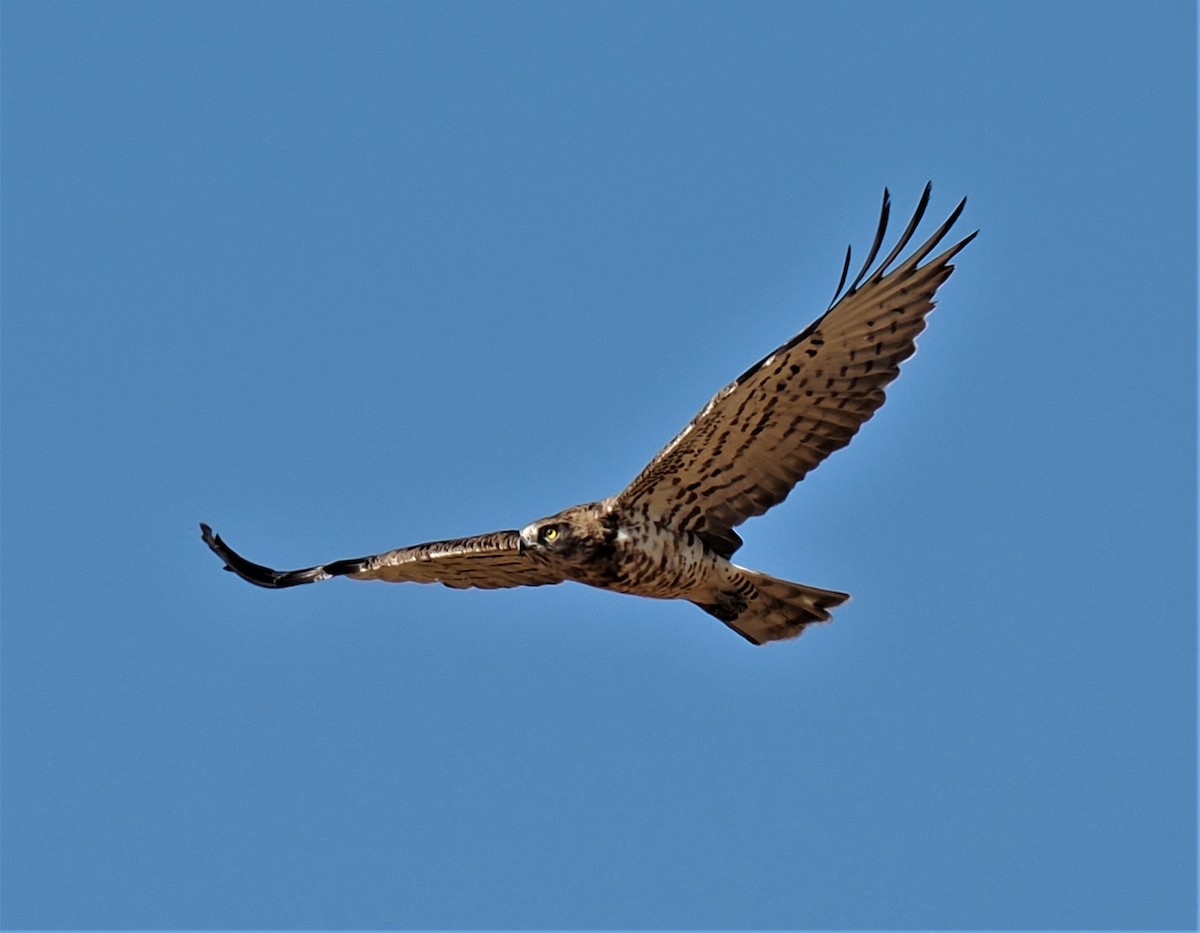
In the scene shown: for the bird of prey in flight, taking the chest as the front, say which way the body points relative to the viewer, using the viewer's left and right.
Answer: facing the viewer and to the left of the viewer
